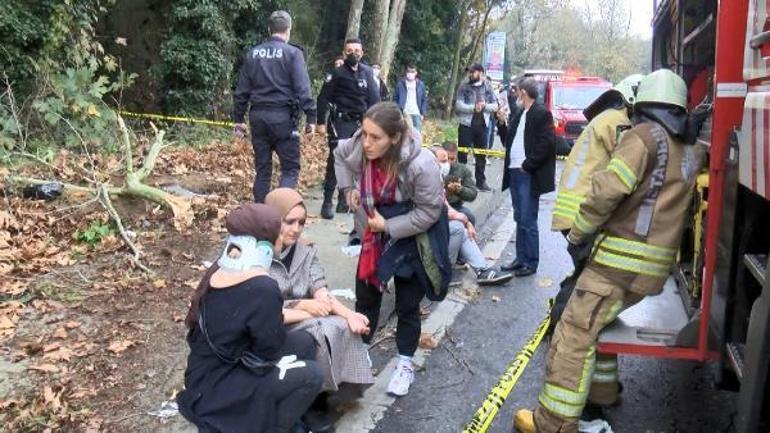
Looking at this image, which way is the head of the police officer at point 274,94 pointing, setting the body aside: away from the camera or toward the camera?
away from the camera

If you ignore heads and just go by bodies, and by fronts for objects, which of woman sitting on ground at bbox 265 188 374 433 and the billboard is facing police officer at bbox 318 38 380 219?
the billboard

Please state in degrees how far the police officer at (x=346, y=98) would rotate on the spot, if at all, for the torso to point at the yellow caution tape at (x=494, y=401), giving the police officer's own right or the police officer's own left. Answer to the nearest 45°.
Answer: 0° — they already face it

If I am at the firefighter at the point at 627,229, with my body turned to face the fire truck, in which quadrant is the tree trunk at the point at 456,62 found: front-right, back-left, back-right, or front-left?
back-left

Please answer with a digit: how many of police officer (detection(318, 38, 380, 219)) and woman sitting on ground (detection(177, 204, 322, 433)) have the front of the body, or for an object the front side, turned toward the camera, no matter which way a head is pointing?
1

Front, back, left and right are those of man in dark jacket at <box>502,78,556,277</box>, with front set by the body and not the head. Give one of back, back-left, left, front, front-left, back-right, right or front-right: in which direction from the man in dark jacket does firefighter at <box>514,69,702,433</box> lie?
front-left

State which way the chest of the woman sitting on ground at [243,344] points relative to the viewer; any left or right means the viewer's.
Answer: facing away from the viewer and to the right of the viewer

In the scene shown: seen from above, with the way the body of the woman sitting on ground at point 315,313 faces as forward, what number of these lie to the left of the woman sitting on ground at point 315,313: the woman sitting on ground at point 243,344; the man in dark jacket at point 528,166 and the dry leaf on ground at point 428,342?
2

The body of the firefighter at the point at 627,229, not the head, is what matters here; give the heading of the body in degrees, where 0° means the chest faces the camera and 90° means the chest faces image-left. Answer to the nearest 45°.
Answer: approximately 135°
